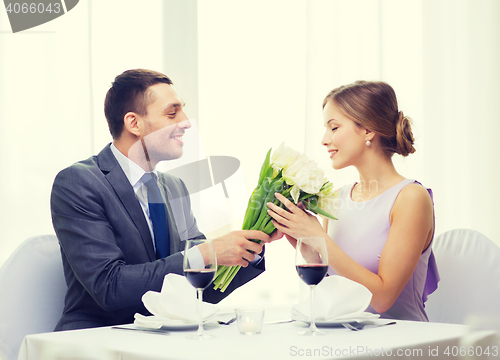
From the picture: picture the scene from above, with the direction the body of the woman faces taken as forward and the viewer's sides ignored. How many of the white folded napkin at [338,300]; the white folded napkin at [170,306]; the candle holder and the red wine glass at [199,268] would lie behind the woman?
0

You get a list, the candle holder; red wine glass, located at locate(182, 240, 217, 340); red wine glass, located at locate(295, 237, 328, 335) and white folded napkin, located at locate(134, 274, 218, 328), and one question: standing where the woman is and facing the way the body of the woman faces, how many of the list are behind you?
0

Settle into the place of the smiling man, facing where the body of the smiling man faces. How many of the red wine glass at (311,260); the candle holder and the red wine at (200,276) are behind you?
0

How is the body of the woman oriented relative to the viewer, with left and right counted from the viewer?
facing the viewer and to the left of the viewer

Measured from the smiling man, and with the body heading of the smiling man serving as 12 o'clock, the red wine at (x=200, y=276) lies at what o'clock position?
The red wine is roughly at 1 o'clock from the smiling man.

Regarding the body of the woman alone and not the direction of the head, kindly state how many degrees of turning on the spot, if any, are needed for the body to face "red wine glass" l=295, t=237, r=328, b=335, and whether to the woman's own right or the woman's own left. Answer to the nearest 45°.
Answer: approximately 45° to the woman's own left

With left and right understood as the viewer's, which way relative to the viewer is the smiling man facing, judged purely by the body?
facing the viewer and to the right of the viewer

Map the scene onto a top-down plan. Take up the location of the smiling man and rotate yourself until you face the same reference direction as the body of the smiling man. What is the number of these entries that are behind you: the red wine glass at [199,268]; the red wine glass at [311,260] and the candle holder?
0

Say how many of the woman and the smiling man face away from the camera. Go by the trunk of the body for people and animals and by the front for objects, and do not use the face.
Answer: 0

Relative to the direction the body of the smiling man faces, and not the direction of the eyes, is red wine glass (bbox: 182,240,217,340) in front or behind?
in front

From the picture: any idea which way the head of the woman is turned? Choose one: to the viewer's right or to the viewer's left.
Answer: to the viewer's left

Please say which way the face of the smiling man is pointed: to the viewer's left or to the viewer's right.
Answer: to the viewer's right

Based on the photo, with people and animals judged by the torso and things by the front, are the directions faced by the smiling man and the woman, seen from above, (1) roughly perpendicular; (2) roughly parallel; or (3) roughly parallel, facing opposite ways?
roughly perpendicular

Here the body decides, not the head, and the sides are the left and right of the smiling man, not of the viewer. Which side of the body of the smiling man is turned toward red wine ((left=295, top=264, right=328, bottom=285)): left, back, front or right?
front
